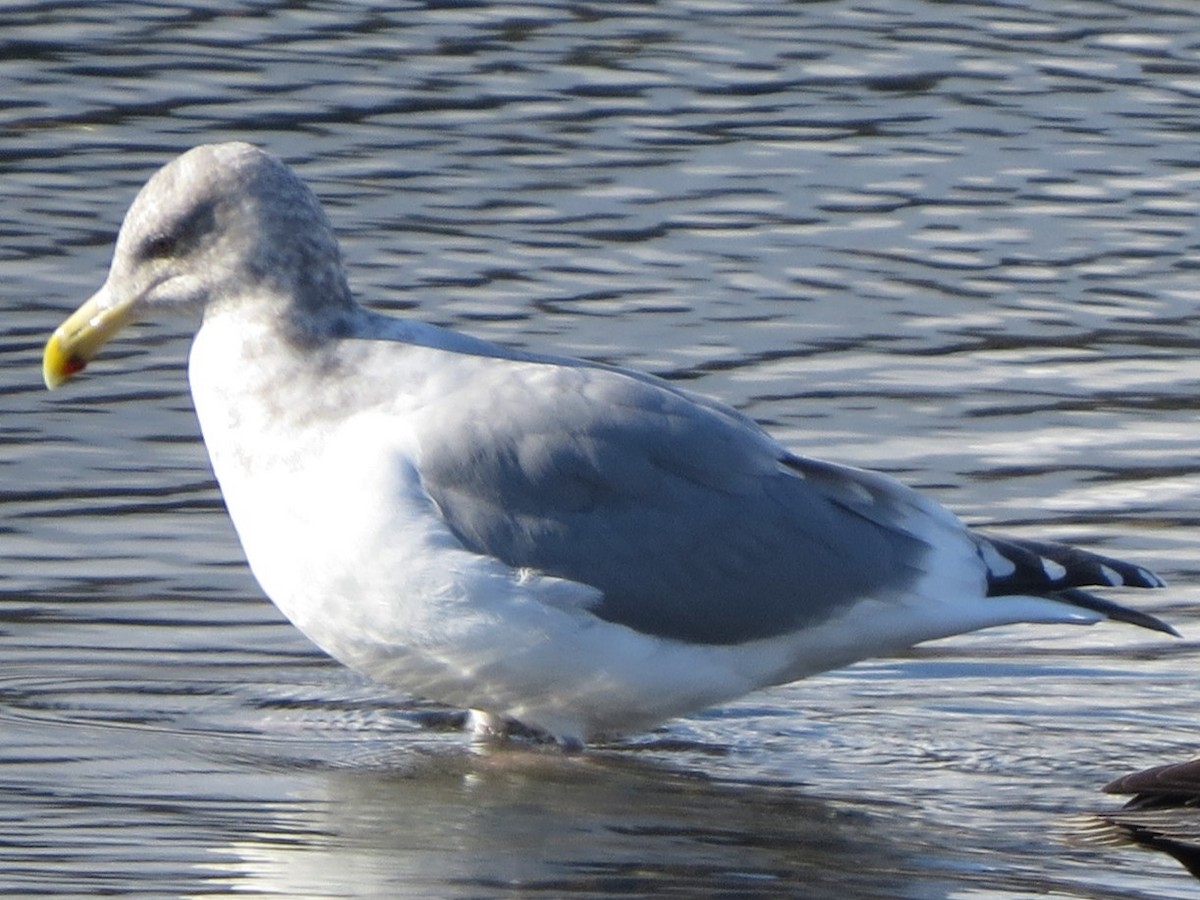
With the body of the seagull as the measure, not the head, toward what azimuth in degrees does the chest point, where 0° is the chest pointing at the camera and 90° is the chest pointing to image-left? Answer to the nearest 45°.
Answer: approximately 90°
